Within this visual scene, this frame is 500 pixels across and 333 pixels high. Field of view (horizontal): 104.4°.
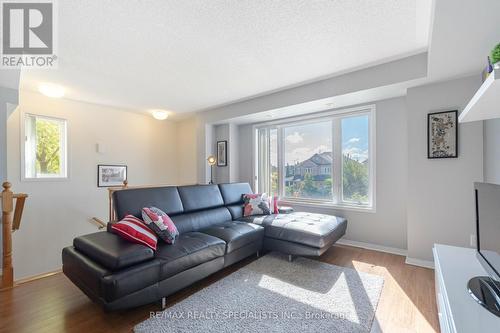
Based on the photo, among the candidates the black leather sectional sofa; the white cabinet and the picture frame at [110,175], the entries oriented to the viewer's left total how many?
1

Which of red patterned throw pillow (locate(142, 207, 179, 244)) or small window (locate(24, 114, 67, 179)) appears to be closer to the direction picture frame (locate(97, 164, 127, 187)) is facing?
the red patterned throw pillow

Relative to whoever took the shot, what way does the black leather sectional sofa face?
facing the viewer and to the right of the viewer

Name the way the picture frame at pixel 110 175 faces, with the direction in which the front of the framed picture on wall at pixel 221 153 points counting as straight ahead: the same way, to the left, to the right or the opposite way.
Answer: to the left

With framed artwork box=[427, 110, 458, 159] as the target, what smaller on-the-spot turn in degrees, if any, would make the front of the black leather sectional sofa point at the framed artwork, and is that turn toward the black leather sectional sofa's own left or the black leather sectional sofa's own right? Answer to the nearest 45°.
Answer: approximately 45° to the black leather sectional sofa's own left

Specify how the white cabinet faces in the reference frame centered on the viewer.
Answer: facing to the left of the viewer

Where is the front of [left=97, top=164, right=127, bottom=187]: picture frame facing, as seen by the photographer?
facing the viewer

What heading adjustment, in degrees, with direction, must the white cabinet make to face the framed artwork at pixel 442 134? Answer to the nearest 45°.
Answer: approximately 90° to its right

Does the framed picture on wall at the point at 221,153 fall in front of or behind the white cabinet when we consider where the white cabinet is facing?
in front

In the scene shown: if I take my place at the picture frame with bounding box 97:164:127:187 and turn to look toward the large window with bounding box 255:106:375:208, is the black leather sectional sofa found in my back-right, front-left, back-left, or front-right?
front-right

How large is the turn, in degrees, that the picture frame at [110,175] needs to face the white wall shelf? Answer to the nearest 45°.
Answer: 0° — it already faces it

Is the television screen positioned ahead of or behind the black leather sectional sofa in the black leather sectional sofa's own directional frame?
ahead
